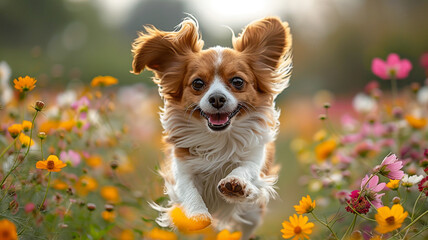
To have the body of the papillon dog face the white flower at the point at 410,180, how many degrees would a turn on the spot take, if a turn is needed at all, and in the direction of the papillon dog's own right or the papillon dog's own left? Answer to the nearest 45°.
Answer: approximately 45° to the papillon dog's own left

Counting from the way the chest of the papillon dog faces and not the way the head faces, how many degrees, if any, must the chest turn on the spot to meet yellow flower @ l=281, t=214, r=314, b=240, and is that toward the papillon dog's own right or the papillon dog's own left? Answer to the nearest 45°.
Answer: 0° — it already faces it

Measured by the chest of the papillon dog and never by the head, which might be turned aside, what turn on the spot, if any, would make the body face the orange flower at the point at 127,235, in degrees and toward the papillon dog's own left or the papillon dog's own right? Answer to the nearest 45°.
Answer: approximately 45° to the papillon dog's own right

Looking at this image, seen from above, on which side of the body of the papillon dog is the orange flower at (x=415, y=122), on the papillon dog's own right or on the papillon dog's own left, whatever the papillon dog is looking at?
on the papillon dog's own left

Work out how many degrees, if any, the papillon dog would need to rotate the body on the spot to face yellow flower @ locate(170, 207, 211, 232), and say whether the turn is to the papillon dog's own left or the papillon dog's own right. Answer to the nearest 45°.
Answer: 0° — it already faces it

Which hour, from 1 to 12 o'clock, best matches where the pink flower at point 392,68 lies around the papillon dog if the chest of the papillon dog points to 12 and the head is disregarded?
The pink flower is roughly at 8 o'clock from the papillon dog.

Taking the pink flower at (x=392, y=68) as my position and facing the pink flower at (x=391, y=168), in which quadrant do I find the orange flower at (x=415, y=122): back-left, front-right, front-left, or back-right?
front-left

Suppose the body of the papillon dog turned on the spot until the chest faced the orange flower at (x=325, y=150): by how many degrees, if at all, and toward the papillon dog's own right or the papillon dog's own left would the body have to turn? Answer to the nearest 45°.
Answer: approximately 135° to the papillon dog's own left

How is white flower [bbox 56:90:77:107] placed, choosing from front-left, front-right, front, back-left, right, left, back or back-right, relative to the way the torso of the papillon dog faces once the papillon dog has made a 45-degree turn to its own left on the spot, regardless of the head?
back

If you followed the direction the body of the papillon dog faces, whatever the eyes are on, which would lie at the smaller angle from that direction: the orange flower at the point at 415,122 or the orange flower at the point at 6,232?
the orange flower at the point at 6,232

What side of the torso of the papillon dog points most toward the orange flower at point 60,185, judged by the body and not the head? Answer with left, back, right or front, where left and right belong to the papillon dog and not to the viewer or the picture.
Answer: right

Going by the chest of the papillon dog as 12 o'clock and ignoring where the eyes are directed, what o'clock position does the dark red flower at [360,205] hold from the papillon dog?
The dark red flower is roughly at 11 o'clock from the papillon dog.

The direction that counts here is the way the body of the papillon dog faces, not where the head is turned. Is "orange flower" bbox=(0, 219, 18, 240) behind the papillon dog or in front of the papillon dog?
in front

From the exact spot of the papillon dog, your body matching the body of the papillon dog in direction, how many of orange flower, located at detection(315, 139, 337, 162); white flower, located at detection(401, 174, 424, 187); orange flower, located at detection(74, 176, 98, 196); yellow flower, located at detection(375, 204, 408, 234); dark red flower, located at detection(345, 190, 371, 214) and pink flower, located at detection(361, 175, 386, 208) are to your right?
1

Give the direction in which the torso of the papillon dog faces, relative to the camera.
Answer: toward the camera

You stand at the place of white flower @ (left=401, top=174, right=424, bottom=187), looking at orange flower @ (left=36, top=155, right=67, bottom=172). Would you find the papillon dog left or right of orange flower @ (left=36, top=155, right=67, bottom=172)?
right

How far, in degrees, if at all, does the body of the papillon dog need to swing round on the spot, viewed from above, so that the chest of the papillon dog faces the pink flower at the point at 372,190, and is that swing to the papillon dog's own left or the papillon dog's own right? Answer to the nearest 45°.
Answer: approximately 45° to the papillon dog's own left

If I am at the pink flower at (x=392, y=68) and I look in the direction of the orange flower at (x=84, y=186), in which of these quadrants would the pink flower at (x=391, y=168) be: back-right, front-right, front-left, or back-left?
front-left

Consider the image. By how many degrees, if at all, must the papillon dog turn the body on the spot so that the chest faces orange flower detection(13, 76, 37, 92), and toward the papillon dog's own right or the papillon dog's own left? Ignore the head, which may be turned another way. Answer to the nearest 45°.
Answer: approximately 45° to the papillon dog's own right
